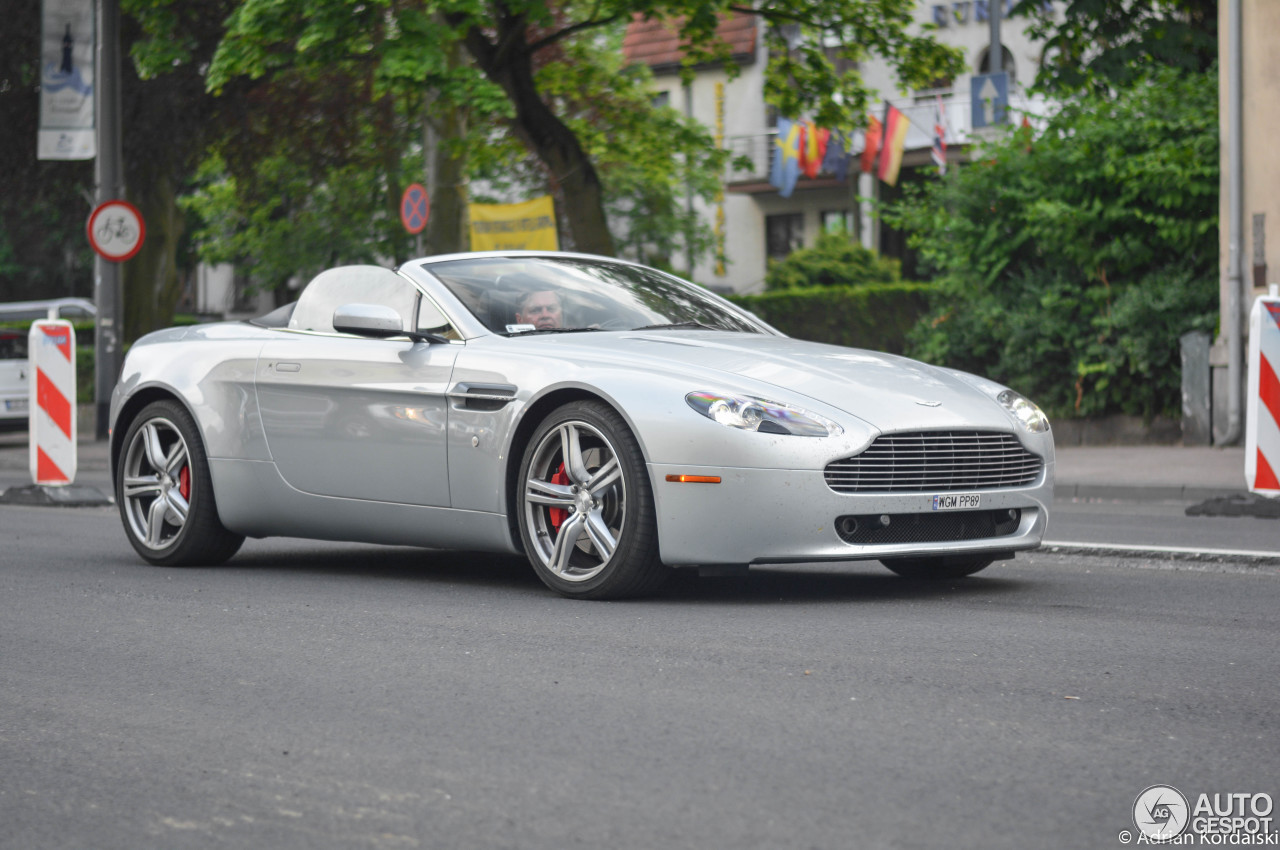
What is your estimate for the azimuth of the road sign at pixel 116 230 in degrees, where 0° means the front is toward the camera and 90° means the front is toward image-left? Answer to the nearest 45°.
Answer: approximately 0°

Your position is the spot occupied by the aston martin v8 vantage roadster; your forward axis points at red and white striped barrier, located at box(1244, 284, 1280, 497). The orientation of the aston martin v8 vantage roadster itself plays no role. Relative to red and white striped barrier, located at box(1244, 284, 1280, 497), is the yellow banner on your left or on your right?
left

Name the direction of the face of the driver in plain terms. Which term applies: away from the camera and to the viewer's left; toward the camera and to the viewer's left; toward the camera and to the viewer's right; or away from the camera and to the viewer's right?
toward the camera and to the viewer's right

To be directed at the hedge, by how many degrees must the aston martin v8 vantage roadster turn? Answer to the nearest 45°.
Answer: approximately 135° to its left

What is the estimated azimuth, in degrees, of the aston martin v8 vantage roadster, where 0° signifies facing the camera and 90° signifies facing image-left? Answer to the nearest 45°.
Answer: approximately 315°

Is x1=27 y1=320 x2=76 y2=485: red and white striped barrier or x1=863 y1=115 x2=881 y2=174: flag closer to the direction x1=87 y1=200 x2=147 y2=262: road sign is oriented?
the red and white striped barrier

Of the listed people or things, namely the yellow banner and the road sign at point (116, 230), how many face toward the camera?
2

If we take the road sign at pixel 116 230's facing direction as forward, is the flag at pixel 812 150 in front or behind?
behind

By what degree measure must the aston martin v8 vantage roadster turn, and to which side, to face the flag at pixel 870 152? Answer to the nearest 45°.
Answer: approximately 135° to its left
